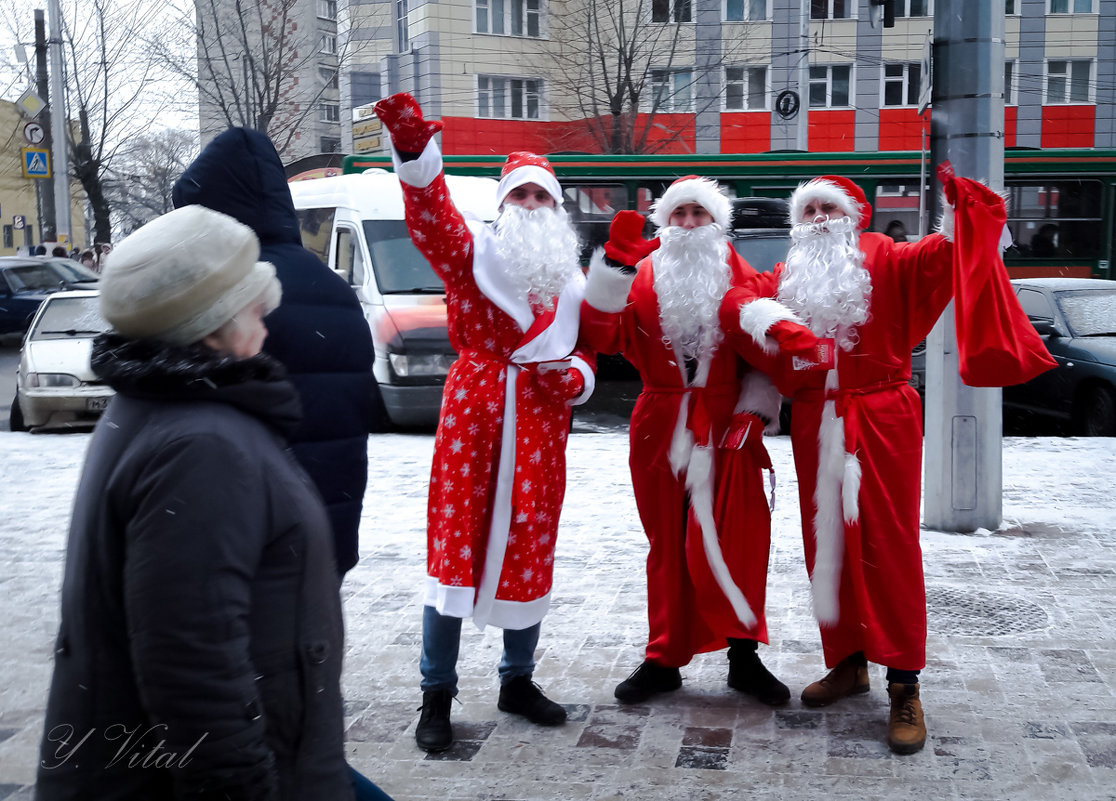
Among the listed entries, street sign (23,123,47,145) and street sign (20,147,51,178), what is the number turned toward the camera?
2

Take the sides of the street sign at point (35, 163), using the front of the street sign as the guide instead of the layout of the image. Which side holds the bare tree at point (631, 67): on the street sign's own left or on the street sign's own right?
on the street sign's own left

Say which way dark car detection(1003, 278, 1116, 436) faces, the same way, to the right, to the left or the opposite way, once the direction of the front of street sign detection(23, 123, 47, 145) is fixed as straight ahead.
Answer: the same way

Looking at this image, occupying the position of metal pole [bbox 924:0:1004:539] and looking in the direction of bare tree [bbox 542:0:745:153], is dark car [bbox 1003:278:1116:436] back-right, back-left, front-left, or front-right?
front-right

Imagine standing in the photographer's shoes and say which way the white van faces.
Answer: facing the viewer and to the right of the viewer

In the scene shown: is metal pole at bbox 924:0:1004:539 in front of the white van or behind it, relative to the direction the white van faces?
in front

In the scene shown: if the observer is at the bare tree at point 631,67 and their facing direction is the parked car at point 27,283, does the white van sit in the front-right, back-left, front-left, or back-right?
front-left

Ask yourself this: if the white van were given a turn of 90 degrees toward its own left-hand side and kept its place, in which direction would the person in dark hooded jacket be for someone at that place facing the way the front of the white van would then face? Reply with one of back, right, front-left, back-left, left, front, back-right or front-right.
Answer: back-right

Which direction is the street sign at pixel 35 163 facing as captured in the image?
toward the camera

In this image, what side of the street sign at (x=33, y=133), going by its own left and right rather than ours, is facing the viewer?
front
